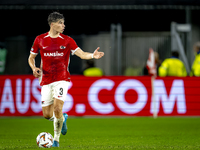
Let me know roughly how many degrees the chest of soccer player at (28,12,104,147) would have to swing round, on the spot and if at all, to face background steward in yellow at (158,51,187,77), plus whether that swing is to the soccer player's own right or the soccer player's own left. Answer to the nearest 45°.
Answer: approximately 135° to the soccer player's own left

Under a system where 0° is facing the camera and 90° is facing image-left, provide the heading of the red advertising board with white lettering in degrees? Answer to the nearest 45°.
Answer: approximately 0°

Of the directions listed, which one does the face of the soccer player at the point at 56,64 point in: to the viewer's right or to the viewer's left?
to the viewer's right

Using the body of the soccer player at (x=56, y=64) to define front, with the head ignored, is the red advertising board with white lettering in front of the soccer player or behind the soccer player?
behind
